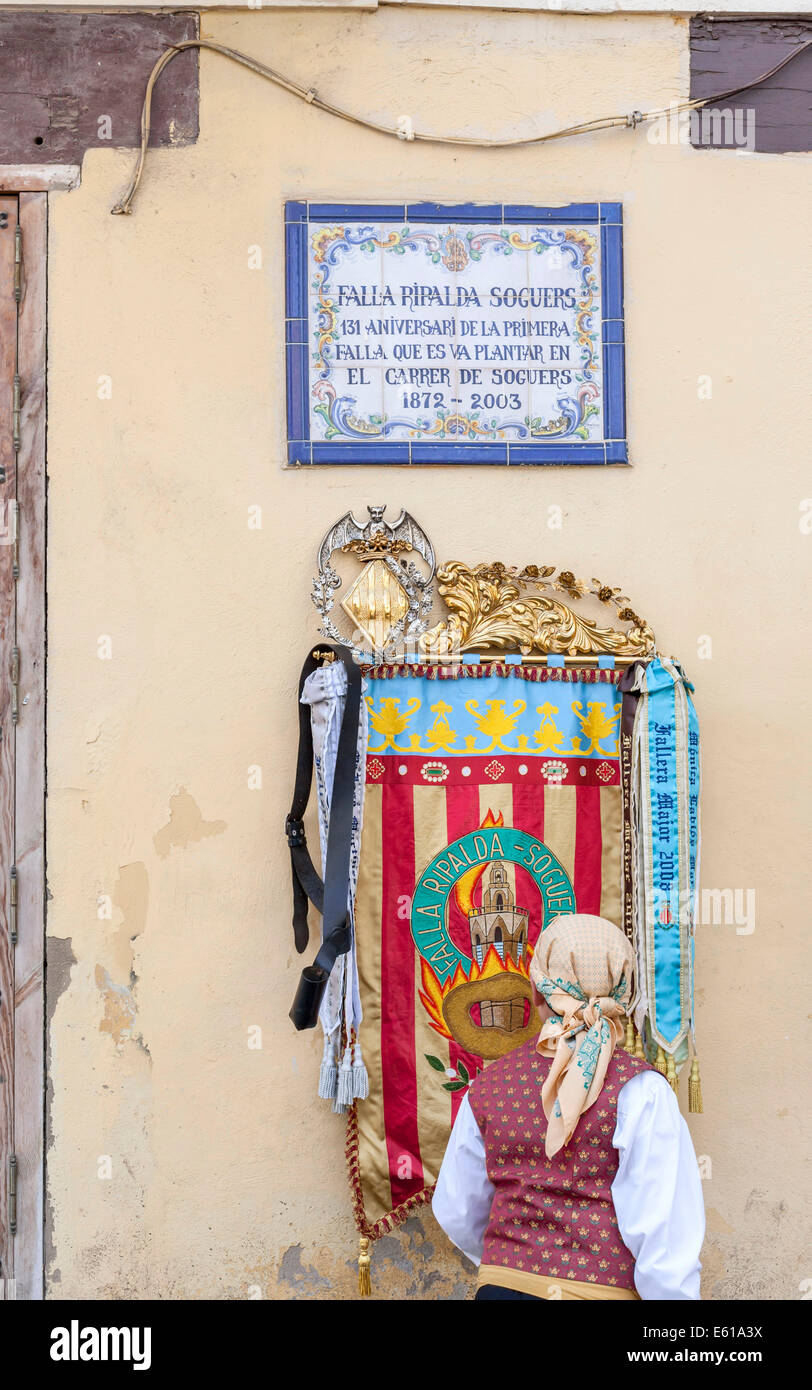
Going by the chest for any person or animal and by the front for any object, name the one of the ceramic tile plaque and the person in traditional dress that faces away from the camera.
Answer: the person in traditional dress

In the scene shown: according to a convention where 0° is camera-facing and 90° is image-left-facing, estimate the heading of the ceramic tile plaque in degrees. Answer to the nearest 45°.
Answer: approximately 0°

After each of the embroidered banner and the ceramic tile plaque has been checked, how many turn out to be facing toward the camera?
2

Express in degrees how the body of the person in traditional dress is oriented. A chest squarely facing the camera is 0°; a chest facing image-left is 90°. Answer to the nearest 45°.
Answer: approximately 180°

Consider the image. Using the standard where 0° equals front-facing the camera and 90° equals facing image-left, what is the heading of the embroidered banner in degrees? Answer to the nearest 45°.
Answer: approximately 0°

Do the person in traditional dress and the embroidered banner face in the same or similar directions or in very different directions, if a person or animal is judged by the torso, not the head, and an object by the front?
very different directions

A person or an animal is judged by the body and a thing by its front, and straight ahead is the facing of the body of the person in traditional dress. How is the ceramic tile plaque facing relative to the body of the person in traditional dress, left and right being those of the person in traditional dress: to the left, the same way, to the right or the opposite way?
the opposite way

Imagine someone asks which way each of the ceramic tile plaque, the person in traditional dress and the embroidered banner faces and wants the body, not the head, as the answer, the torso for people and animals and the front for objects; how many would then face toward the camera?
2
